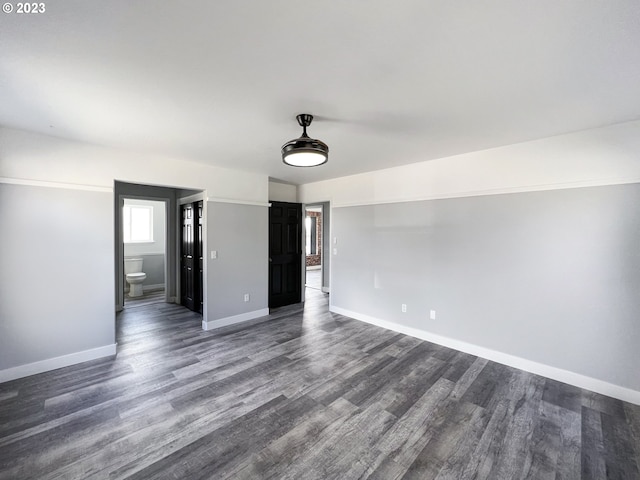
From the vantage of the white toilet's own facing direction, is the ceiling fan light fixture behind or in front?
in front

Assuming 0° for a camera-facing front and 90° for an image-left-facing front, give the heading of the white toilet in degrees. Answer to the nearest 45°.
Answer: approximately 315°
